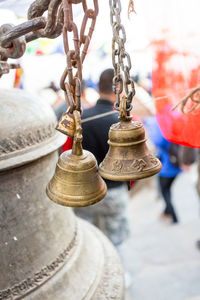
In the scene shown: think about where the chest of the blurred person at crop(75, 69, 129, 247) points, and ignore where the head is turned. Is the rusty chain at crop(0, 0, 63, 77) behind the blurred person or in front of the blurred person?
behind

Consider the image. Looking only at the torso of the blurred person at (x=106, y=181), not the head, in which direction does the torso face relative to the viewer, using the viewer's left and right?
facing away from the viewer

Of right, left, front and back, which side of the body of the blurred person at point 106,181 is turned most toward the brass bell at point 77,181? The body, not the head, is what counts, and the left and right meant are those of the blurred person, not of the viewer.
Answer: back

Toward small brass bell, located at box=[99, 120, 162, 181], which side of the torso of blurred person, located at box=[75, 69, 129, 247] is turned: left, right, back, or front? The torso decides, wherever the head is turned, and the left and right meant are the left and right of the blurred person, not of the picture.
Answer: back

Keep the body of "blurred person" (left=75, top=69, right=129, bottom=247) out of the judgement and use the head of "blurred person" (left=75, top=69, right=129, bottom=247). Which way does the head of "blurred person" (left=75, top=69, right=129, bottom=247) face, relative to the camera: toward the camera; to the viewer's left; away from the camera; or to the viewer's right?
away from the camera
